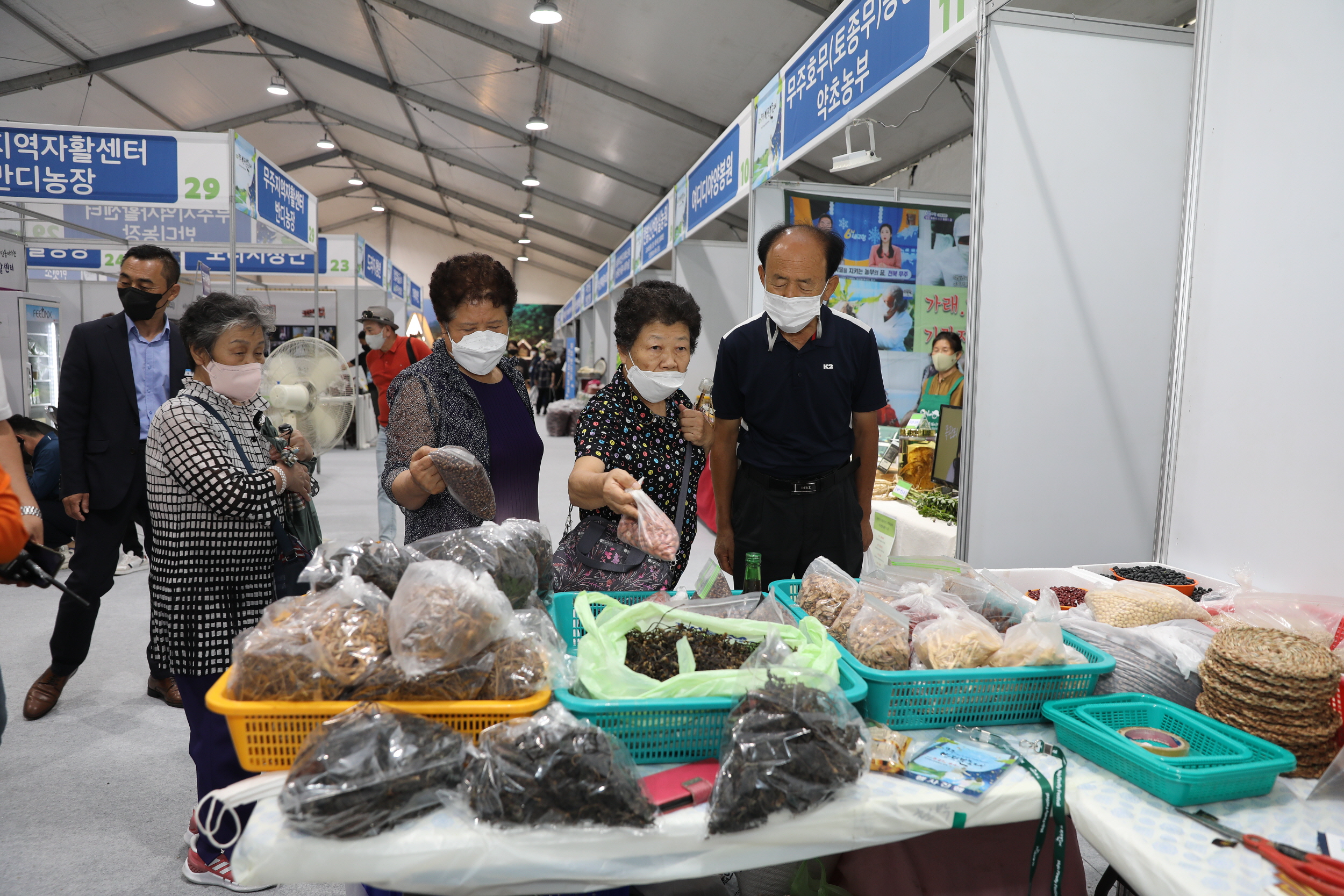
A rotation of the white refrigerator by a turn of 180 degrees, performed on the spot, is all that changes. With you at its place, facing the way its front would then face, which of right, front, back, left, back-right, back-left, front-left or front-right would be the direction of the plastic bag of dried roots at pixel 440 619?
back-left

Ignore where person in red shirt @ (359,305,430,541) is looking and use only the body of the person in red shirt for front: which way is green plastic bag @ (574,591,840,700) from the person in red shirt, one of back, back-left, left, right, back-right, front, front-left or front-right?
front-left

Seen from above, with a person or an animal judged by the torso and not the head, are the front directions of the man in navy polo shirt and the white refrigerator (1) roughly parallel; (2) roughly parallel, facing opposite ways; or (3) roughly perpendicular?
roughly perpendicular

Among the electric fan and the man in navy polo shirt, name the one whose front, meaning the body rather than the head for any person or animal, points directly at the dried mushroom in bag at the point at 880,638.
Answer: the man in navy polo shirt

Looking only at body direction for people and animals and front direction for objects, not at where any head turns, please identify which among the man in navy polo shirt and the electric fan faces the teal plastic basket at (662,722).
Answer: the man in navy polo shirt

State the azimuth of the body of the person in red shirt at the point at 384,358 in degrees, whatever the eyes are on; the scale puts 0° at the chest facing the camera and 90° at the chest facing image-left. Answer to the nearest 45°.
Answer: approximately 45°

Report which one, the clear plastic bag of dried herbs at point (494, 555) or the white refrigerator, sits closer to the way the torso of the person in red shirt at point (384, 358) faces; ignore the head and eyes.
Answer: the clear plastic bag of dried herbs

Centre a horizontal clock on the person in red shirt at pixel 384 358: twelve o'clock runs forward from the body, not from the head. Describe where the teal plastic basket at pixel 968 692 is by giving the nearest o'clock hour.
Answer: The teal plastic basket is roughly at 10 o'clock from the person in red shirt.

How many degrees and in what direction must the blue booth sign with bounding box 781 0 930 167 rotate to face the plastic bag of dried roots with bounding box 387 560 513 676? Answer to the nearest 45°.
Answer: approximately 45° to its left

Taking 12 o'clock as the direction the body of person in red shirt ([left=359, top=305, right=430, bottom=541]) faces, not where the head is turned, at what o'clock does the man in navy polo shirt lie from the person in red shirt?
The man in navy polo shirt is roughly at 10 o'clock from the person in red shirt.

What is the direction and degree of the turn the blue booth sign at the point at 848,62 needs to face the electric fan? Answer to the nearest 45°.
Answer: approximately 45° to its right

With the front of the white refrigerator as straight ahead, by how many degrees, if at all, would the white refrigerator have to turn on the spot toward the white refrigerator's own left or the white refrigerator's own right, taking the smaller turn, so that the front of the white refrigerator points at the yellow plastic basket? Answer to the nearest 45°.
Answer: approximately 45° to the white refrigerator's own right

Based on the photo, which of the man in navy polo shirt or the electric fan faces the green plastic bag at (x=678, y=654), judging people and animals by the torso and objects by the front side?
the man in navy polo shirt

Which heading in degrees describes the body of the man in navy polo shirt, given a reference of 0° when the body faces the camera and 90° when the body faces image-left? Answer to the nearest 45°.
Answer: approximately 0°
